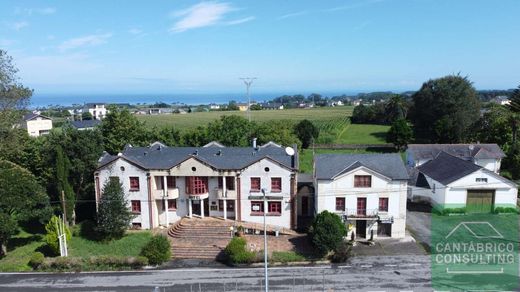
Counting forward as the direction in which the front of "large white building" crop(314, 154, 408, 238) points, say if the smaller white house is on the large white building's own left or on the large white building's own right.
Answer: on the large white building's own left

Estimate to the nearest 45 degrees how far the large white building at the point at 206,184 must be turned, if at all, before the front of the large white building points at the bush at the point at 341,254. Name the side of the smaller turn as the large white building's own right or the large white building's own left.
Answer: approximately 45° to the large white building's own left

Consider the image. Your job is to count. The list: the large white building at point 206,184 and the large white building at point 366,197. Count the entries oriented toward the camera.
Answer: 2

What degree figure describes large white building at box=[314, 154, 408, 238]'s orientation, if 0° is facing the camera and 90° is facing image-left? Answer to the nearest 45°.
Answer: approximately 0°

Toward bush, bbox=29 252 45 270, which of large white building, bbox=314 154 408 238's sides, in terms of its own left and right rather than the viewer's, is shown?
right

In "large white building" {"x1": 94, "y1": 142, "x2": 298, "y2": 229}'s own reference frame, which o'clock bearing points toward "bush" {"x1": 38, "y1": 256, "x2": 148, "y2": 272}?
The bush is roughly at 2 o'clock from the large white building.

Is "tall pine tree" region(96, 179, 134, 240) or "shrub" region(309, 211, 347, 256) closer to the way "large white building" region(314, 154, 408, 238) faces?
the shrub

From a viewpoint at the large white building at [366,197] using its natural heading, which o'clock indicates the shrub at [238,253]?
The shrub is roughly at 2 o'clock from the large white building.

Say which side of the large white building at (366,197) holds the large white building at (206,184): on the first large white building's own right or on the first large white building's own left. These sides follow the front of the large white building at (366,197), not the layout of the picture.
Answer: on the first large white building's own right
